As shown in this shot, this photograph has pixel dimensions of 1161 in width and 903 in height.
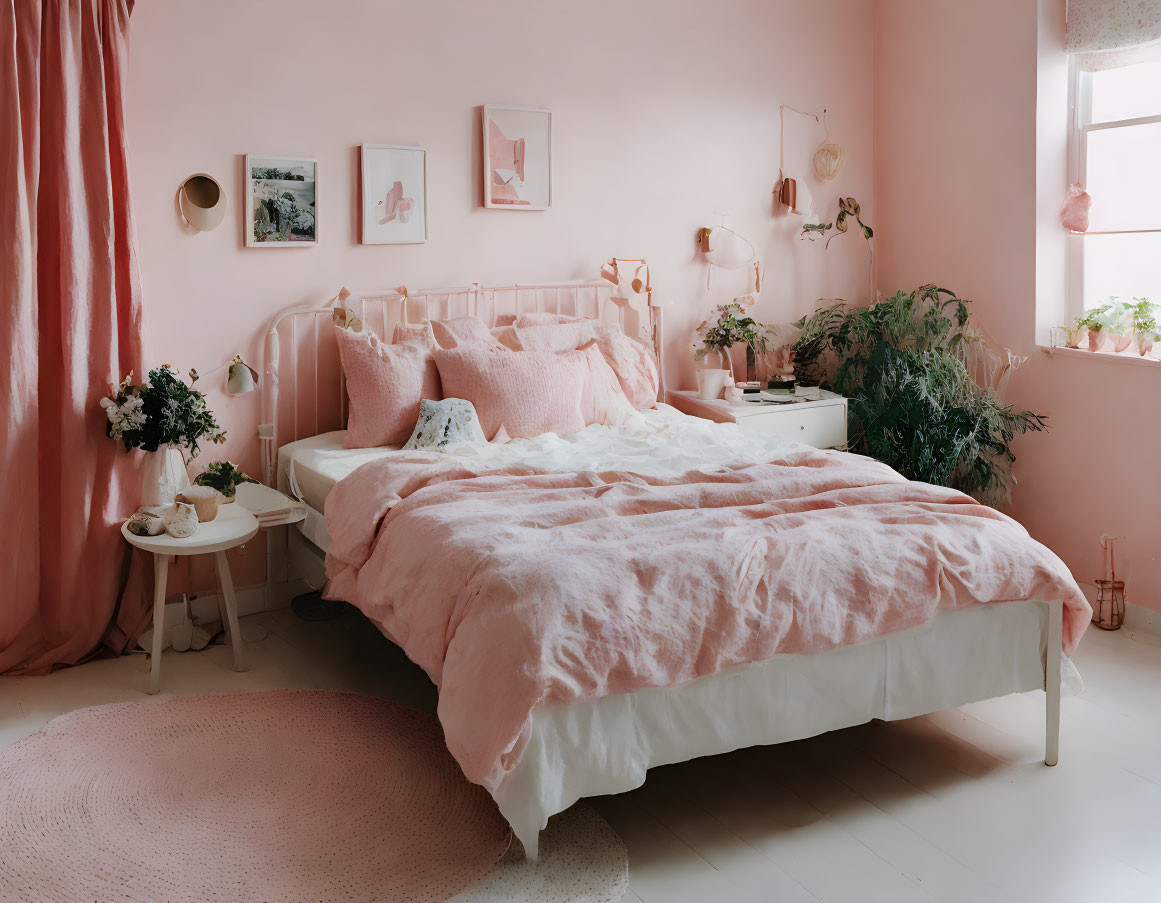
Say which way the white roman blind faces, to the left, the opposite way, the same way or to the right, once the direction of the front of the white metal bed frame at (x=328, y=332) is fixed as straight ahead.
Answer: to the right

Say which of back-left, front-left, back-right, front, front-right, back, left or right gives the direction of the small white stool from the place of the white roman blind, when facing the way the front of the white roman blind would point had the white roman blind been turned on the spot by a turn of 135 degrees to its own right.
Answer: back-left

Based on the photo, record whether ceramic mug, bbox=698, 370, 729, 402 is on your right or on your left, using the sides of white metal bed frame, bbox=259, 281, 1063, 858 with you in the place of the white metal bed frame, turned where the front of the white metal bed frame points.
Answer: on your left

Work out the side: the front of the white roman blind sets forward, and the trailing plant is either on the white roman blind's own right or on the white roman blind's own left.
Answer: on the white roman blind's own right

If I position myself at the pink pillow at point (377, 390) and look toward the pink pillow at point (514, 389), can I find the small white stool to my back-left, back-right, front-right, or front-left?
back-right

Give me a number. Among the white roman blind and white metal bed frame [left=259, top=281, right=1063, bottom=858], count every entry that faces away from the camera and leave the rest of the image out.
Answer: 0

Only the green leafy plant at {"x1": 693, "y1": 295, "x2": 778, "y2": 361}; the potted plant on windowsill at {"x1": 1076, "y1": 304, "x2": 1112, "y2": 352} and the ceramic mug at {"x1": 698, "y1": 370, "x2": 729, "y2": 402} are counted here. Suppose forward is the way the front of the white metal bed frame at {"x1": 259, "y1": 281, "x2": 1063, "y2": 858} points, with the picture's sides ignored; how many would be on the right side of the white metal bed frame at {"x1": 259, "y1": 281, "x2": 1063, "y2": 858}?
0

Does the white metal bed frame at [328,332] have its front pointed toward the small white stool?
no

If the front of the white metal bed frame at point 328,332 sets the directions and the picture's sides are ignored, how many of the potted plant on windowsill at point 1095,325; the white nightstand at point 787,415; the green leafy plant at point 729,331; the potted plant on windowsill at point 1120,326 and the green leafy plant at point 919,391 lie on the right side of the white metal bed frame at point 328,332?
0

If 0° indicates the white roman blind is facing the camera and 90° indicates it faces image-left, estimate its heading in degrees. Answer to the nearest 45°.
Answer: approximately 45°

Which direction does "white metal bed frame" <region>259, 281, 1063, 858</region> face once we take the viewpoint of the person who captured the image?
facing the viewer and to the right of the viewer

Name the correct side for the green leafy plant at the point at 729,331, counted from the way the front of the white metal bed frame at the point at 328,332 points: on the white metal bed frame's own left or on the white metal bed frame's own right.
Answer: on the white metal bed frame's own left

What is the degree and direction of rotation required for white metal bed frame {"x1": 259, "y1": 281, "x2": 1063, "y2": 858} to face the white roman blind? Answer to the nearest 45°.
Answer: approximately 45° to its left
